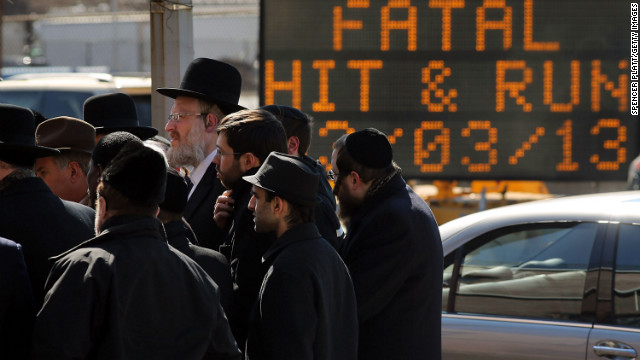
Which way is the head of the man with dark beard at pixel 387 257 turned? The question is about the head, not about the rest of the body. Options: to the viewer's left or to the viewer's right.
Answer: to the viewer's left

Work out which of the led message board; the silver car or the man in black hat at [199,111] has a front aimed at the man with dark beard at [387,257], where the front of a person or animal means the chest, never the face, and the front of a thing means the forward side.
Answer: the led message board

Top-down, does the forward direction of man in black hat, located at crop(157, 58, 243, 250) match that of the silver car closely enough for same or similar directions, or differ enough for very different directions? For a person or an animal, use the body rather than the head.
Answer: very different directions

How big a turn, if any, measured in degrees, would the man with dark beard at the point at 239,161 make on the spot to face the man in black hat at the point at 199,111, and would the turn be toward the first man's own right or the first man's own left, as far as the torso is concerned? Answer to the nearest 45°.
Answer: approximately 90° to the first man's own right

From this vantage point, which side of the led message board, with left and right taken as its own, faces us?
front

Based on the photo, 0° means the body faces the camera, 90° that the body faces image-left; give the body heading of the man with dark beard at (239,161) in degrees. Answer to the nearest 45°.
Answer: approximately 90°

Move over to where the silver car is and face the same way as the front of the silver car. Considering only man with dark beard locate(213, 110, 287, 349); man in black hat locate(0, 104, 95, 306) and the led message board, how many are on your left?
1

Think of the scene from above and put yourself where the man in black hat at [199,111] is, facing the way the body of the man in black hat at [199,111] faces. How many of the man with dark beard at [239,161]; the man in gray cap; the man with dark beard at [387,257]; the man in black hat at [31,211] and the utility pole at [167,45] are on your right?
1

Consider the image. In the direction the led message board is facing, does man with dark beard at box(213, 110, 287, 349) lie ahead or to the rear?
ahead

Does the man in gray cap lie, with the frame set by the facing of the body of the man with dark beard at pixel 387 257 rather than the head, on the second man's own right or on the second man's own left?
on the second man's own left

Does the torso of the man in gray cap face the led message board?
no

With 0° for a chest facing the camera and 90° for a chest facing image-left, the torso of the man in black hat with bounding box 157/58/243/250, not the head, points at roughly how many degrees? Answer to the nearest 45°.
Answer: approximately 90°
